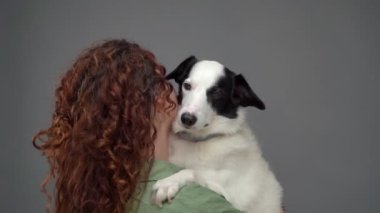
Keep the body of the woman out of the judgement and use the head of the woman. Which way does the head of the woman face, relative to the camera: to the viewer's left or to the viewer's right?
to the viewer's right

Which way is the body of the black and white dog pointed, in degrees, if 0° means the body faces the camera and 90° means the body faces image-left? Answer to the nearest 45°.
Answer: approximately 45°
